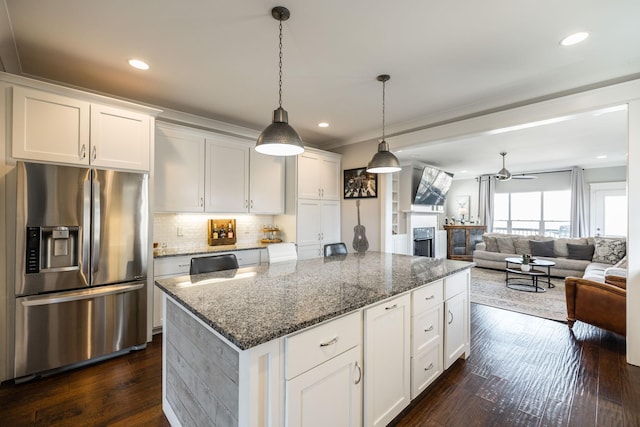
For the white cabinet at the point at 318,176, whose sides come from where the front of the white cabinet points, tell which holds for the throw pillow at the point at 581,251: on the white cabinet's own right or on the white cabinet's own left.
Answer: on the white cabinet's own left

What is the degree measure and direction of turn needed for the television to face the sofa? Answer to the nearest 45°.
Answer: approximately 45° to its left

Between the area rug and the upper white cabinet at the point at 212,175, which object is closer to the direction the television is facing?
the area rug

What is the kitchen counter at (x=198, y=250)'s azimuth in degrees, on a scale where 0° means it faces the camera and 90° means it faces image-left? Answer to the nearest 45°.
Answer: approximately 315°

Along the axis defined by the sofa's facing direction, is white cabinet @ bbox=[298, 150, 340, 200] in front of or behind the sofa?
in front

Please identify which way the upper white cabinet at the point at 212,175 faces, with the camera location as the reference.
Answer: facing the viewer and to the right of the viewer

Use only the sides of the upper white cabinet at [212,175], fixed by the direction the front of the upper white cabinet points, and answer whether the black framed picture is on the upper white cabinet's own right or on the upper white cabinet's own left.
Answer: on the upper white cabinet's own left

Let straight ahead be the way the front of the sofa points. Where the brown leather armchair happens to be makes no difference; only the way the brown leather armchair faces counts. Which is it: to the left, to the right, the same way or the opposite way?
to the right

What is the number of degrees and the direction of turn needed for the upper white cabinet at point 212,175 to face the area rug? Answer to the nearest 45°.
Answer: approximately 45° to its left

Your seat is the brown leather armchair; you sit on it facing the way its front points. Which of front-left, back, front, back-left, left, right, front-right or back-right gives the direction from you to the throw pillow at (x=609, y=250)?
front-right

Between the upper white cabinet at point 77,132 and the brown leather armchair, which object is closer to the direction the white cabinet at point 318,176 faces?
the brown leather armchair

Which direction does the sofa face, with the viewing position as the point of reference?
facing the viewer and to the left of the viewer

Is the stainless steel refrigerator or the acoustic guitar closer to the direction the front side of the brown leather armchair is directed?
the acoustic guitar

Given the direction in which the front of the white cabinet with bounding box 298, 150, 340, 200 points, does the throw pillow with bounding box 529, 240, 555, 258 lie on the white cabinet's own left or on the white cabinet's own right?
on the white cabinet's own left
